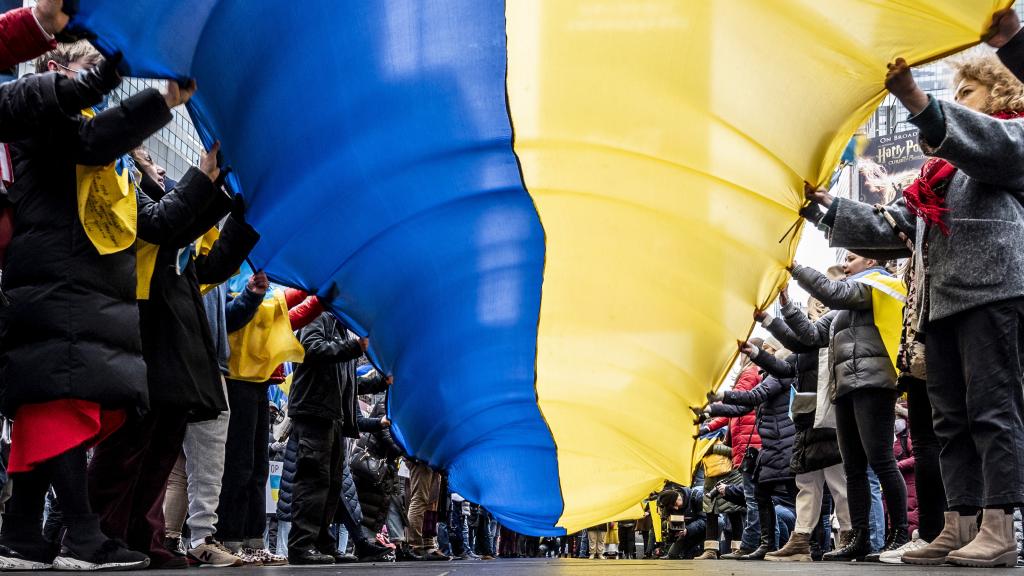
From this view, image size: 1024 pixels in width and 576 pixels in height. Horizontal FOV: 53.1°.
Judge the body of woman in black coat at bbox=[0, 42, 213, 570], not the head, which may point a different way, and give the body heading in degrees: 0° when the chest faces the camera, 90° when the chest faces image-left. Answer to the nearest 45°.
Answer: approximately 270°

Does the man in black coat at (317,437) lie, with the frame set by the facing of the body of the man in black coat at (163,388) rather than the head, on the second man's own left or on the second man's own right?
on the second man's own left

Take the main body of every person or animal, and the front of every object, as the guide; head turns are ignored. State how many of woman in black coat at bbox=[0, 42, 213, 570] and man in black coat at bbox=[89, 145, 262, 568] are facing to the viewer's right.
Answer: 2

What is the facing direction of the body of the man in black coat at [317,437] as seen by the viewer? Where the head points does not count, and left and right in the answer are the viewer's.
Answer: facing to the right of the viewer

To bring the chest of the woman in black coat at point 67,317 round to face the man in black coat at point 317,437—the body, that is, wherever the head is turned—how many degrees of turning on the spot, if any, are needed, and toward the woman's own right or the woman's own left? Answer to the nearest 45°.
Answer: approximately 45° to the woman's own left

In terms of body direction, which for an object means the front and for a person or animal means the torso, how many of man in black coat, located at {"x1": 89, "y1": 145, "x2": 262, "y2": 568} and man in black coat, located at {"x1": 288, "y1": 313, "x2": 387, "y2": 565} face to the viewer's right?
2

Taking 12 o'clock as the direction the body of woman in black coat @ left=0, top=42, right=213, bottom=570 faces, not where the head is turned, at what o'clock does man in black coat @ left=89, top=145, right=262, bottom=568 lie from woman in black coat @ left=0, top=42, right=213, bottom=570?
man in black coat @ left=89, top=145, right=262, bottom=568 is roughly at 10 o'clock from woman in black coat @ left=0, top=42, right=213, bottom=570.

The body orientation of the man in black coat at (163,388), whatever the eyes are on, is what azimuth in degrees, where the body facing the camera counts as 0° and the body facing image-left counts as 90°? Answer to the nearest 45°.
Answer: approximately 270°
